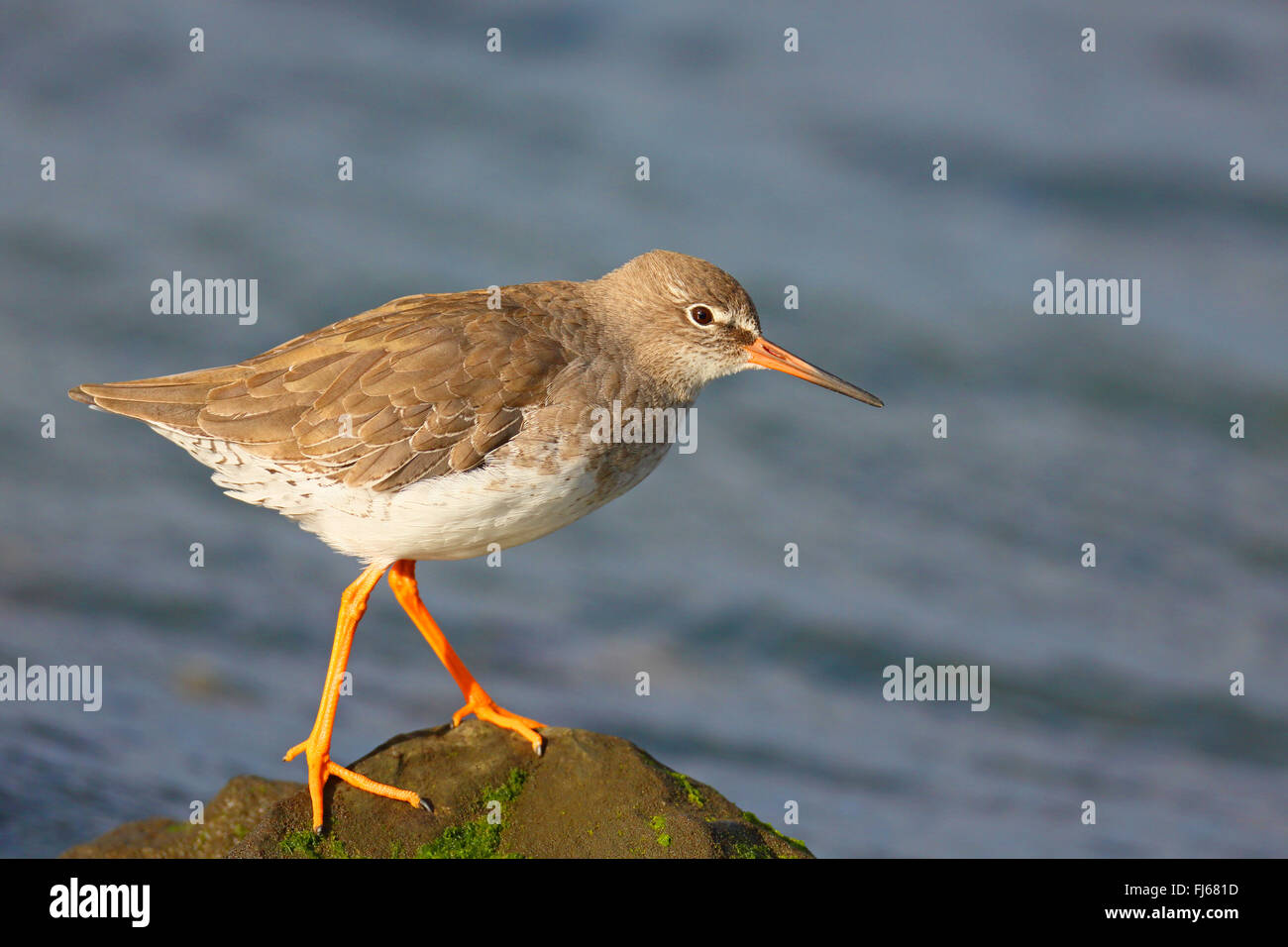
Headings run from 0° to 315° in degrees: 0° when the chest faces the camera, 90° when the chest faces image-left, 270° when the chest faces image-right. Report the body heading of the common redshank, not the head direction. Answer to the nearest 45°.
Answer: approximately 270°
